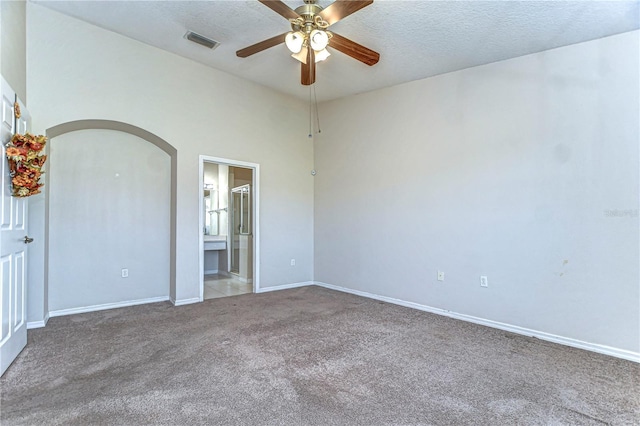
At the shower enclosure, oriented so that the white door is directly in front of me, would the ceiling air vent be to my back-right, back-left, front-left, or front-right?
front-left

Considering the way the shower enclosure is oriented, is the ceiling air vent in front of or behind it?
in front

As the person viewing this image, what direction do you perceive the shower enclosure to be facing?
facing the viewer and to the left of the viewer

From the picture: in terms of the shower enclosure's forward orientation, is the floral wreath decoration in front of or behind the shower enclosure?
in front

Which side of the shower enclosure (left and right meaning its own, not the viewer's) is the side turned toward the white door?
front

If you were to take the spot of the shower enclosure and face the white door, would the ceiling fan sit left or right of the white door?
left

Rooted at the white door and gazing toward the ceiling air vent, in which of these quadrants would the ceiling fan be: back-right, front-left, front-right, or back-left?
front-right

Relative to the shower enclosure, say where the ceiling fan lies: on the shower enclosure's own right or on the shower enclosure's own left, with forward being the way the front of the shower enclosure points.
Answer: on the shower enclosure's own left
